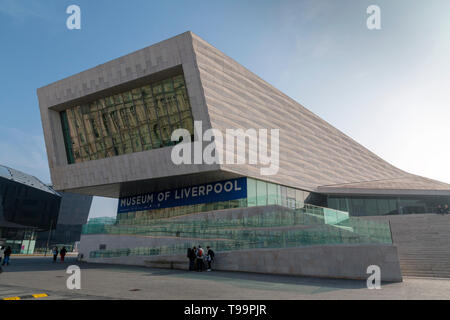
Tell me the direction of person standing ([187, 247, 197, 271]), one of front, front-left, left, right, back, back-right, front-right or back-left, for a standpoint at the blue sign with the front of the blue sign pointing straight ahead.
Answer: front-left

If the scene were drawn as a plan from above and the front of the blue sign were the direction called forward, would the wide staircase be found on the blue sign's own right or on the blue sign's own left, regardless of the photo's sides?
on the blue sign's own left

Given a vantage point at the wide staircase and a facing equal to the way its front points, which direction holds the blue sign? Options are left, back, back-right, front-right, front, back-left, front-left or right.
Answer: right

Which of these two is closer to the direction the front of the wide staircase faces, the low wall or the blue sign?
the low wall

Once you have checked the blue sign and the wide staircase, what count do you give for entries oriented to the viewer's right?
0

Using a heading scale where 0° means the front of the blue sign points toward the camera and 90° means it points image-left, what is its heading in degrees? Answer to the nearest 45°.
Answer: approximately 45°

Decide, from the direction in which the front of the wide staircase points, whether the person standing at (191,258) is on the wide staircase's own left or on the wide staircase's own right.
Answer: on the wide staircase's own right

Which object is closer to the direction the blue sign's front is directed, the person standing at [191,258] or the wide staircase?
the person standing

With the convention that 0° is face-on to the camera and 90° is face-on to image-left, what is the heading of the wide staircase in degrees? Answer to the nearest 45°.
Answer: approximately 0°

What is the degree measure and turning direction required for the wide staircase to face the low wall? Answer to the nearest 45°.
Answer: approximately 45° to its right
